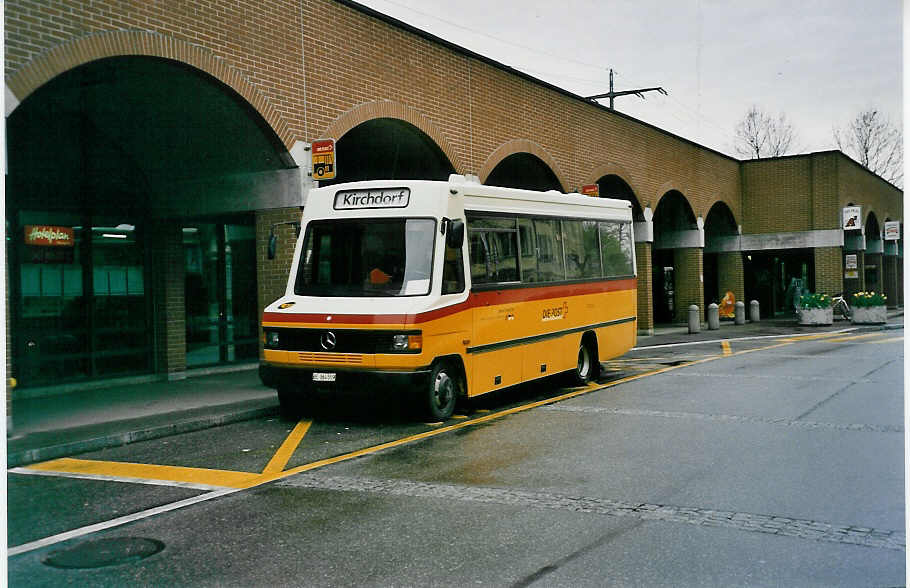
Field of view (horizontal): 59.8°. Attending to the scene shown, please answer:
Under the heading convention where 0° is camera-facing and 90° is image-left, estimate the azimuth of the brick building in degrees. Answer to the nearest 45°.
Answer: approximately 315°

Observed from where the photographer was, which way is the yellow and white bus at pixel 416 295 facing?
facing the viewer and to the left of the viewer

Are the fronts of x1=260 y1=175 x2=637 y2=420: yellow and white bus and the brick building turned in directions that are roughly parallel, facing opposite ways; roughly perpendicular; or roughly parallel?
roughly perpendicular

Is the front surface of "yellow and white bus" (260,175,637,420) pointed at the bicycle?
no

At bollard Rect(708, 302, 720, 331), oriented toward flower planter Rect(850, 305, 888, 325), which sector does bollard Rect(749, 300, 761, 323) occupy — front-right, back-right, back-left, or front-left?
front-left

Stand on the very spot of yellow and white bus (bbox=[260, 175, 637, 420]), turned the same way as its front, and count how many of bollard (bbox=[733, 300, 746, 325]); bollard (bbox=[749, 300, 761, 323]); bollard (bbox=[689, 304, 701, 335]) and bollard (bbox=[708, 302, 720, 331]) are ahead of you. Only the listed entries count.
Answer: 0

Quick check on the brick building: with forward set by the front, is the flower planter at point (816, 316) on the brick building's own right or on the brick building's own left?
on the brick building's own left

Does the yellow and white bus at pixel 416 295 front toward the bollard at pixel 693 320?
no

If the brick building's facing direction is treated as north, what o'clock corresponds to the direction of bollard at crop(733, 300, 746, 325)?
The bollard is roughly at 9 o'clock from the brick building.

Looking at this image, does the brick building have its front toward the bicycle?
no

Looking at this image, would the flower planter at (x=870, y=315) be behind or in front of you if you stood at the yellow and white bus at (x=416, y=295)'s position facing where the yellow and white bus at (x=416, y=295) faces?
behind

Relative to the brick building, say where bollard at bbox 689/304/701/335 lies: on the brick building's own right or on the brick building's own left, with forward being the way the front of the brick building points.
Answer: on the brick building's own left

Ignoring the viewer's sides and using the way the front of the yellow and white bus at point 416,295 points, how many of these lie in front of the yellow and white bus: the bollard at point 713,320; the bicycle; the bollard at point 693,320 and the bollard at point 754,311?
0

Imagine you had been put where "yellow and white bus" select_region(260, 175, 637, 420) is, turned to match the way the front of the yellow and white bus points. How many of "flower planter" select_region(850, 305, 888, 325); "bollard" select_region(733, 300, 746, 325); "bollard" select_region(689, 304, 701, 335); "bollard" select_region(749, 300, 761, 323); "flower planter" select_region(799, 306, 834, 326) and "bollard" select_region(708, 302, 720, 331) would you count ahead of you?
0
